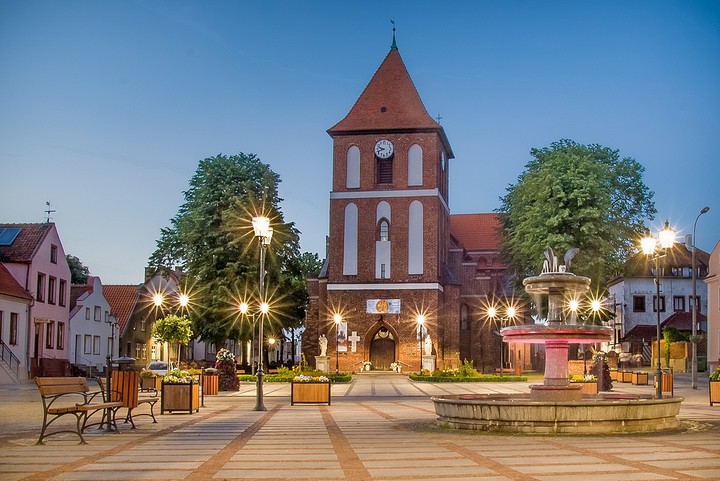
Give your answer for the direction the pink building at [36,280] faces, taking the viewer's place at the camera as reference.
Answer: facing the viewer and to the right of the viewer

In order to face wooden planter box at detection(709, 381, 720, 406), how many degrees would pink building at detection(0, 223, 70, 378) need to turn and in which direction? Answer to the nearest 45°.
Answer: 0° — it already faces it

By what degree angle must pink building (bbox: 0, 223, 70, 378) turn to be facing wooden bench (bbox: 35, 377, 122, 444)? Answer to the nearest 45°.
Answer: approximately 45° to its right

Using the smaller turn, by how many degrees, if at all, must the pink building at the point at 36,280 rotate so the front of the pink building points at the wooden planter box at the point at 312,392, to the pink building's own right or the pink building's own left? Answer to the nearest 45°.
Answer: approximately 45° to the pink building's own right

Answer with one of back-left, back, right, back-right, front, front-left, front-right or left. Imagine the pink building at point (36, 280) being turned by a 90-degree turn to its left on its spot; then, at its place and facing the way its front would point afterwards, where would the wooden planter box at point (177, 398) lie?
back-right

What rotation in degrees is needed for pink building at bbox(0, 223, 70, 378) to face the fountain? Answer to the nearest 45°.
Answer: approximately 45° to its right

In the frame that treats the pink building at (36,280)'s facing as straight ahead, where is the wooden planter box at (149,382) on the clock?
The wooden planter box is roughly at 1 o'clock from the pink building.
